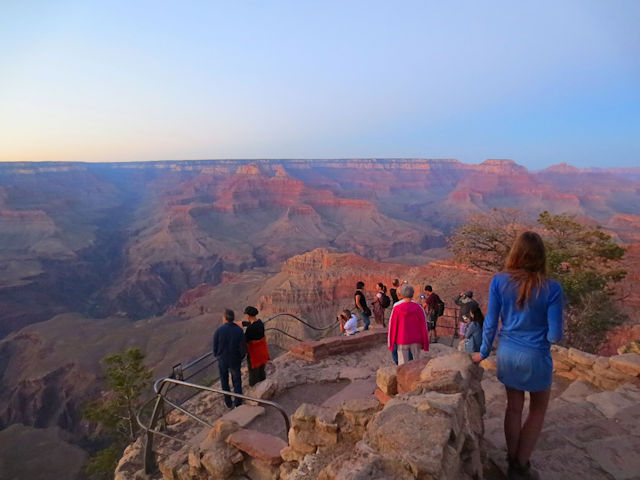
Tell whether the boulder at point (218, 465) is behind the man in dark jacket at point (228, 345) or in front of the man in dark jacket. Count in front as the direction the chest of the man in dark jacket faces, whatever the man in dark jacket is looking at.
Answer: behind

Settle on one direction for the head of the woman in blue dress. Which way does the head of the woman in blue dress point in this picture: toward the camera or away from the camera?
away from the camera

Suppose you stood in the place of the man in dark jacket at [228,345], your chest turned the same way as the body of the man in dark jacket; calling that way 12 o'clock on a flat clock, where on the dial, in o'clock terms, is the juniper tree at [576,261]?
The juniper tree is roughly at 2 o'clock from the man in dark jacket.

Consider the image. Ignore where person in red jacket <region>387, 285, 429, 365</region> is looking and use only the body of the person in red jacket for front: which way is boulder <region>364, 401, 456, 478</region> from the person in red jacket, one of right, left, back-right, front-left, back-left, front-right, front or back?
back

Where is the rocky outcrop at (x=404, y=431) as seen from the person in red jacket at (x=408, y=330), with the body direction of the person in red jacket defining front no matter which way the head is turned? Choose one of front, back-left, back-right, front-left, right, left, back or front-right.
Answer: back

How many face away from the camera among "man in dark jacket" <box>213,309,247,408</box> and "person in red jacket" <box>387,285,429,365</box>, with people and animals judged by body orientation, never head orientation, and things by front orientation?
2

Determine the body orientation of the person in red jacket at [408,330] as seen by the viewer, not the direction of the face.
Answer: away from the camera

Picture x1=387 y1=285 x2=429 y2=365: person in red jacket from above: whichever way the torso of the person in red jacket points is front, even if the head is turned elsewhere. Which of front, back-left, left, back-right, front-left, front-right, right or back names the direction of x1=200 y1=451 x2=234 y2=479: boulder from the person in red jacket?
back-left

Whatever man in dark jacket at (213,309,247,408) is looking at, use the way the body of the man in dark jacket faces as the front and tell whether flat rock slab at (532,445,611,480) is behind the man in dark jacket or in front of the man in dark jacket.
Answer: behind

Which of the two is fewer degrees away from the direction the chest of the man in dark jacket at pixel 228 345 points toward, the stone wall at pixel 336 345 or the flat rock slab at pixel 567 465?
the stone wall

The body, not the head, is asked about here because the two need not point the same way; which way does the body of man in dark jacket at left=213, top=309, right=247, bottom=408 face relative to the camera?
away from the camera
